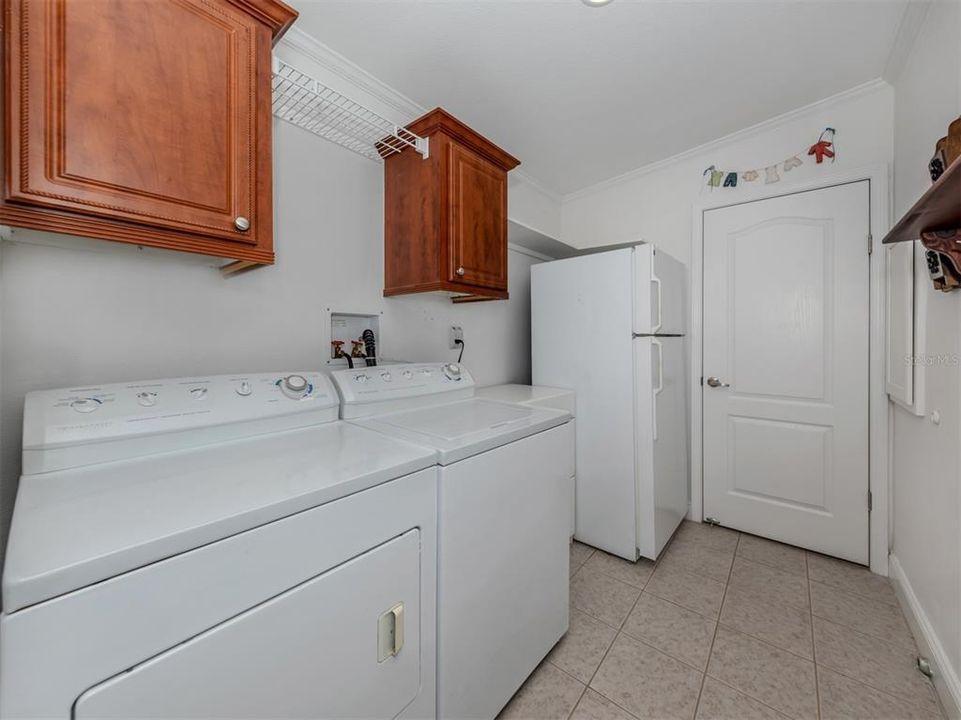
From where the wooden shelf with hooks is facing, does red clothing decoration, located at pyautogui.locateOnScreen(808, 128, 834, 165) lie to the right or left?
on its right

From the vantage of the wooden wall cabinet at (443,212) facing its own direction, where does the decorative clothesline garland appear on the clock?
The decorative clothesline garland is roughly at 10 o'clock from the wooden wall cabinet.

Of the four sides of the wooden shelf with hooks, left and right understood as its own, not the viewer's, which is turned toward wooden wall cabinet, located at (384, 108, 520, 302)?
front

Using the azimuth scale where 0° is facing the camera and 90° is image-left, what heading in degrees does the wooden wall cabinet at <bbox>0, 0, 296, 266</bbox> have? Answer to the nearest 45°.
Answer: approximately 315°

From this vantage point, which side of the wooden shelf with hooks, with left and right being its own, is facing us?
left

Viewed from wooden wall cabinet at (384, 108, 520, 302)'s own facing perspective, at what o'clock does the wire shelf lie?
The wire shelf is roughly at 4 o'clock from the wooden wall cabinet.

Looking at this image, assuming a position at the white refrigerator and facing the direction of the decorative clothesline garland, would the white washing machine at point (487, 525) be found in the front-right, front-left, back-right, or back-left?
back-right

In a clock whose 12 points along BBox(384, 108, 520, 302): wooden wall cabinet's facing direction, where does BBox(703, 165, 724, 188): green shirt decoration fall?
The green shirt decoration is roughly at 10 o'clock from the wooden wall cabinet.
